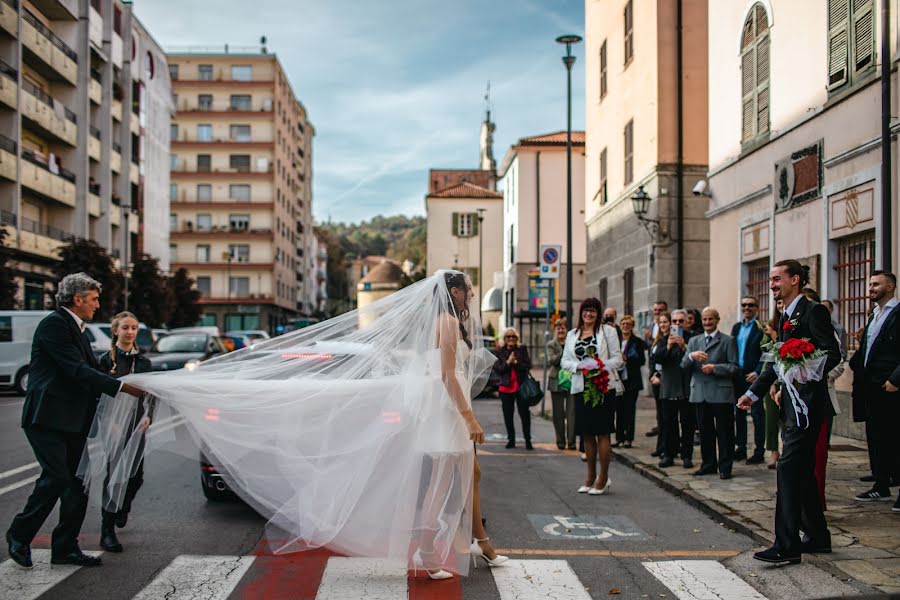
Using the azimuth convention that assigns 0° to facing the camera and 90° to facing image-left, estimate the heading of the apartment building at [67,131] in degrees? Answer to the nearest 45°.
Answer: approximately 315°

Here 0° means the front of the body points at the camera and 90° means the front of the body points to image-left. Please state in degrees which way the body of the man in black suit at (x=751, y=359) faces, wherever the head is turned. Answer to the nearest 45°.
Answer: approximately 45°

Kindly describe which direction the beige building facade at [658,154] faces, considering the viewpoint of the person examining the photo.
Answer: facing the viewer and to the left of the viewer

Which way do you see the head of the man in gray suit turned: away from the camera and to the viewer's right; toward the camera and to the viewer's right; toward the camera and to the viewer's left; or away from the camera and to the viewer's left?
toward the camera and to the viewer's left

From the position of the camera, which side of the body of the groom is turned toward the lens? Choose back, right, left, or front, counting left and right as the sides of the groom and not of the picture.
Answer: left

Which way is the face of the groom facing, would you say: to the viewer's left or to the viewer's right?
to the viewer's left

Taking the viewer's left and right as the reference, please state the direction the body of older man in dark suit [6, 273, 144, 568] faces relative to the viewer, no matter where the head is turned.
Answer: facing to the right of the viewer

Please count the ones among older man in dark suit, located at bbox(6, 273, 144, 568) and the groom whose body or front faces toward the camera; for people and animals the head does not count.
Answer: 0

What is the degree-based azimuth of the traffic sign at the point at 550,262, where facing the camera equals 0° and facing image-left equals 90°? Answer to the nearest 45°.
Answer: approximately 0°

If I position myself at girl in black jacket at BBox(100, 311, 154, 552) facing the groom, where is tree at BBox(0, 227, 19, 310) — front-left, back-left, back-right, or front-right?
back-left

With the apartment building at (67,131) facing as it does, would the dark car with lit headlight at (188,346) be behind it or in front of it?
in front
